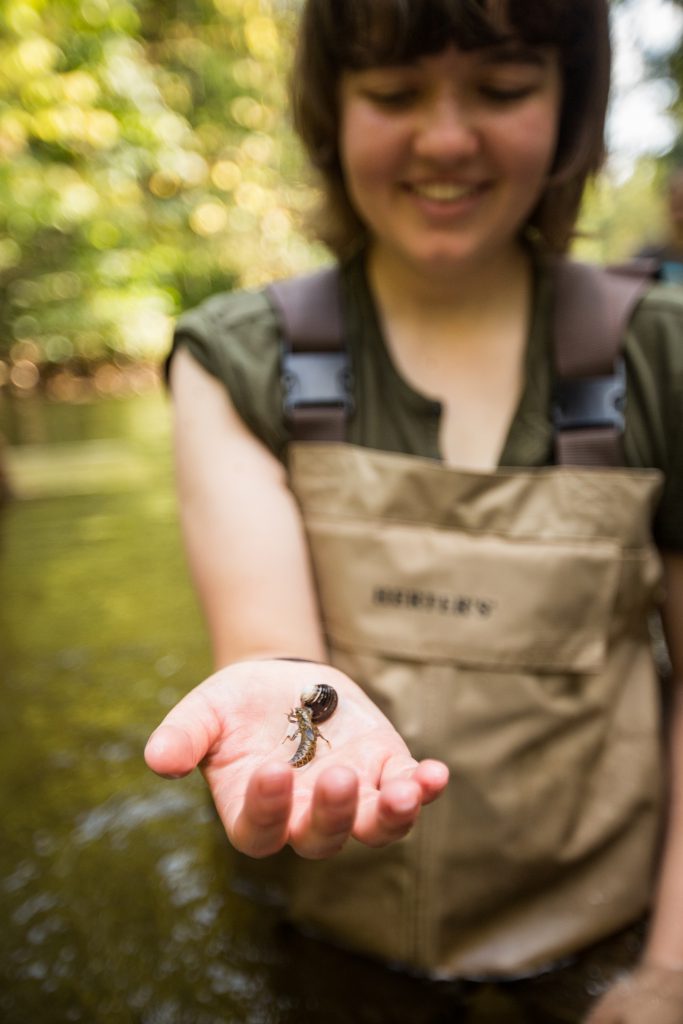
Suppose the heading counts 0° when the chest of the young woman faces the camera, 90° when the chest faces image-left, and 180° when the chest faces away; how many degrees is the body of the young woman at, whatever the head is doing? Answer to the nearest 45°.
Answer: approximately 0°

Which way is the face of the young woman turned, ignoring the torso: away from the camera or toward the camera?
toward the camera
